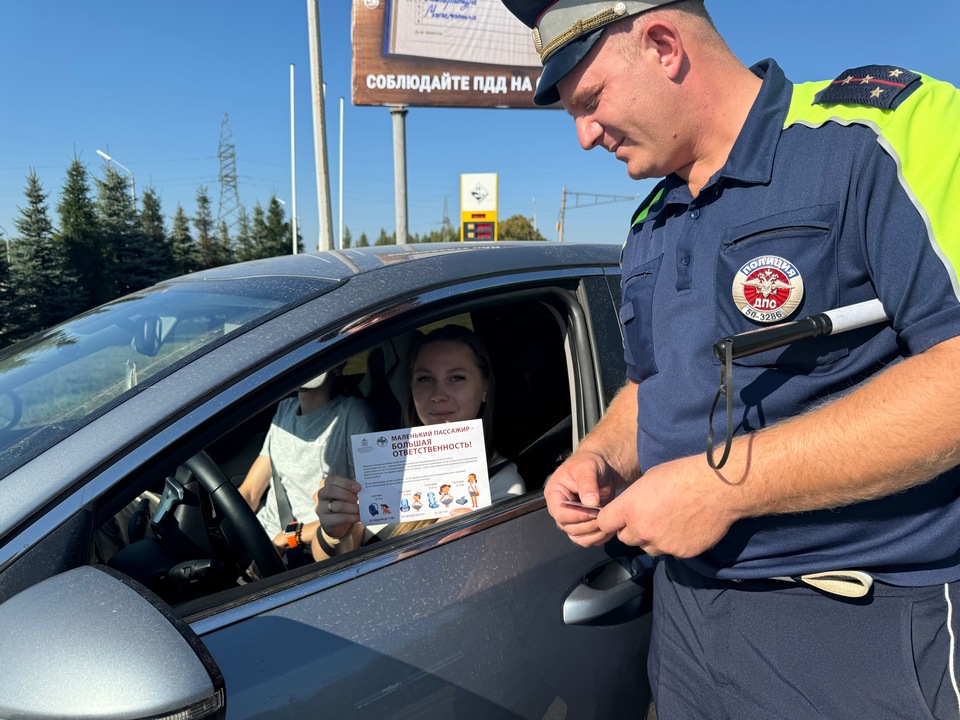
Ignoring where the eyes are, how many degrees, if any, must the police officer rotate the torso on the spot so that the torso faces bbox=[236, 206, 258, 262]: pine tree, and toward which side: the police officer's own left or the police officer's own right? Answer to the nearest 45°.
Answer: approximately 90° to the police officer's own right

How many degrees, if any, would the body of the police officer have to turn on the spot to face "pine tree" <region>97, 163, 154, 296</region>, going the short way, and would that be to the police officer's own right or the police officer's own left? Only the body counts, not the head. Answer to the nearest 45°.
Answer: approximately 90° to the police officer's own right

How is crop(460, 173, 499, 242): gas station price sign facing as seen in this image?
toward the camera

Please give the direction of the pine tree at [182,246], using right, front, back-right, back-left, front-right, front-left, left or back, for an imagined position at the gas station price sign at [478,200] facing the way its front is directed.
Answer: back-right

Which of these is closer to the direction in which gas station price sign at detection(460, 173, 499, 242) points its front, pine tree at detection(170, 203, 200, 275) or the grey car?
the grey car

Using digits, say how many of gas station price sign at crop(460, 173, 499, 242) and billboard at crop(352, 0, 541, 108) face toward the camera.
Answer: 2

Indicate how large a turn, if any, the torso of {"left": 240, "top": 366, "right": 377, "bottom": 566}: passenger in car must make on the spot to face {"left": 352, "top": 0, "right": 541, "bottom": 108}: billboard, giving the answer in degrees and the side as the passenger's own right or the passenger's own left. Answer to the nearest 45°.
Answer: approximately 135° to the passenger's own right

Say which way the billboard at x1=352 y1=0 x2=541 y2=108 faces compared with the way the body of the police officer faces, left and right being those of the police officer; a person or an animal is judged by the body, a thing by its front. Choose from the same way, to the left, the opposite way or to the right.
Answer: to the left

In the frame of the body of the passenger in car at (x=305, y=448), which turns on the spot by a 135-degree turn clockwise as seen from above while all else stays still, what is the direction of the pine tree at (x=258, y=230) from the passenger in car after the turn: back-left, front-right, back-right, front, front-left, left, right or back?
front

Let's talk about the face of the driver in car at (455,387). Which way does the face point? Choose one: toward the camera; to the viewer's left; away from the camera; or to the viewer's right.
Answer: toward the camera

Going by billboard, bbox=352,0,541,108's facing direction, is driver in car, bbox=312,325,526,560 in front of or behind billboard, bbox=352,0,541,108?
in front

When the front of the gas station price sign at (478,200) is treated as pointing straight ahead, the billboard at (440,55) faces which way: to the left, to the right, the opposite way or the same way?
the same way

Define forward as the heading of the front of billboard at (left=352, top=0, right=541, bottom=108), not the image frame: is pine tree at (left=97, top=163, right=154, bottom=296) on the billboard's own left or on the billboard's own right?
on the billboard's own right

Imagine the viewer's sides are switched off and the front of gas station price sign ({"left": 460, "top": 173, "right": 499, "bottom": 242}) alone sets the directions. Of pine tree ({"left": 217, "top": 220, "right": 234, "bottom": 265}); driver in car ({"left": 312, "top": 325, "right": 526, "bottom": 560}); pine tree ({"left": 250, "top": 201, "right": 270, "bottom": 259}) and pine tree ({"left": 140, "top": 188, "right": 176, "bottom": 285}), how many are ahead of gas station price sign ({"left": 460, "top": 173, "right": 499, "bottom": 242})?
1

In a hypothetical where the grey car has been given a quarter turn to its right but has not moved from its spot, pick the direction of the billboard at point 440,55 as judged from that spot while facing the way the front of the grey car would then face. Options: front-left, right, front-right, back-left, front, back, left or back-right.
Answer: front-right

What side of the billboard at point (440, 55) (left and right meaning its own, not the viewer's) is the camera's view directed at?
front
